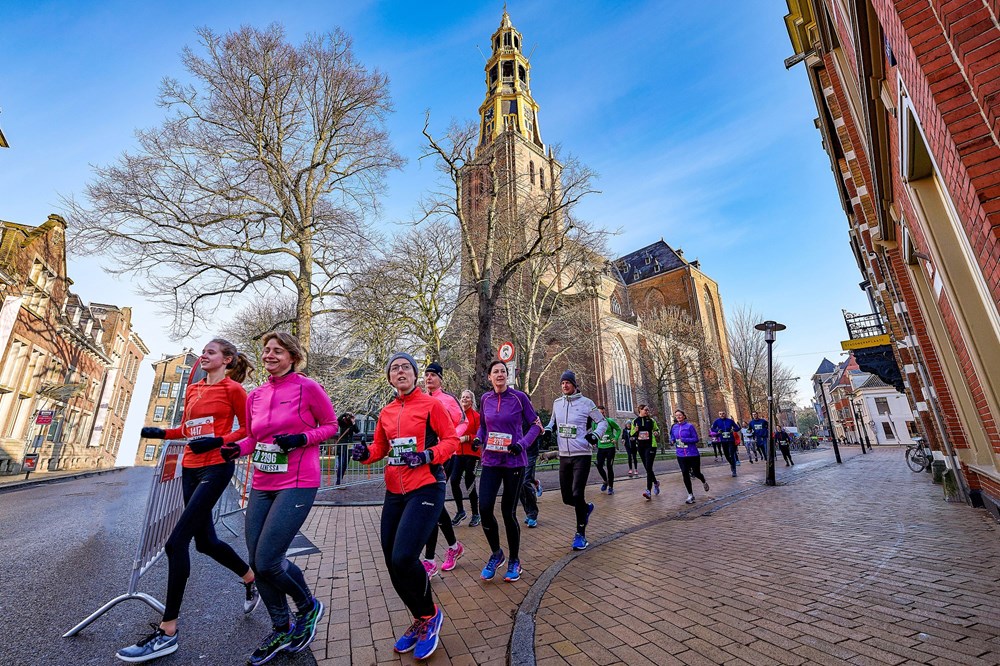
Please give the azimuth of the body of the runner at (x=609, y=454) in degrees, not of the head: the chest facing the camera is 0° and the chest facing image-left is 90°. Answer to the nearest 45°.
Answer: approximately 45°

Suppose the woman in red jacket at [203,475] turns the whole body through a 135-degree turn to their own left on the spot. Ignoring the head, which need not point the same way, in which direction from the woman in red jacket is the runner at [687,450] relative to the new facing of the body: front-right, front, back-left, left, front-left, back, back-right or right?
front

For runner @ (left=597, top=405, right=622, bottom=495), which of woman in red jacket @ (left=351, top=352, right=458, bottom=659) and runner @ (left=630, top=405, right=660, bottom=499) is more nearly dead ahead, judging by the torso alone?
the woman in red jacket

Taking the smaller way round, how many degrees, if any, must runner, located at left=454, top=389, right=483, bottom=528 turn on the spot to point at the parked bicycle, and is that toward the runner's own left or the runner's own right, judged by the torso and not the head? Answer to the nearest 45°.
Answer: approximately 135° to the runner's own left

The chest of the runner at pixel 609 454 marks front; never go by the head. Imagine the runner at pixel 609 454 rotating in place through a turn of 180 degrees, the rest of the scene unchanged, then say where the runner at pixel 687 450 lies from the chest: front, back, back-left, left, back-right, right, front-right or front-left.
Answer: right

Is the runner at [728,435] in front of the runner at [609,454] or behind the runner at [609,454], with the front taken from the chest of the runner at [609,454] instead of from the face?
behind

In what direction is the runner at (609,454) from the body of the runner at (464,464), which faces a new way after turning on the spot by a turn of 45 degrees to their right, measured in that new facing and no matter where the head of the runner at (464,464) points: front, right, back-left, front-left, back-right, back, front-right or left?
back-right

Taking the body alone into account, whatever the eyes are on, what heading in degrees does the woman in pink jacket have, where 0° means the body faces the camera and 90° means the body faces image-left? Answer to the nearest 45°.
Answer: approximately 45°

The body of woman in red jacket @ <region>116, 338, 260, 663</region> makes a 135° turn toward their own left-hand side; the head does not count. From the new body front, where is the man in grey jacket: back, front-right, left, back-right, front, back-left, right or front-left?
front

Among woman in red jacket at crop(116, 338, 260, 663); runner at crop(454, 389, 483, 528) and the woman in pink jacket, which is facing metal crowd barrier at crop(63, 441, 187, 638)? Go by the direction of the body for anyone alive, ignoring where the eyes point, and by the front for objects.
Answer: the runner

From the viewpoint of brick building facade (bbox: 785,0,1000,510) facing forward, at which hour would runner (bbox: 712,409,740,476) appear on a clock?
The runner is roughly at 2 o'clock from the brick building facade.

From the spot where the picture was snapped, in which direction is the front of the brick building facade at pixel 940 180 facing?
facing to the left of the viewer

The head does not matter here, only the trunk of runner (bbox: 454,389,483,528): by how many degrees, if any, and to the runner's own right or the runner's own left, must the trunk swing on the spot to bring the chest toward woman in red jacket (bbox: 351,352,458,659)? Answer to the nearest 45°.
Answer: approximately 45° to the runner's own left
